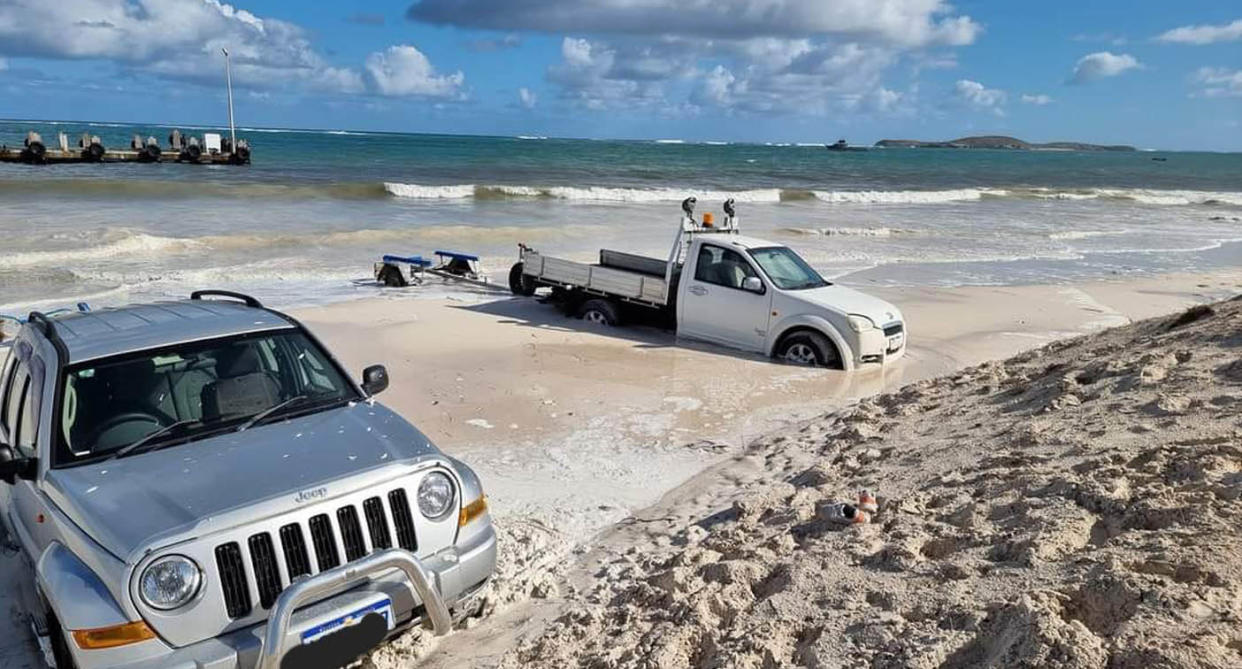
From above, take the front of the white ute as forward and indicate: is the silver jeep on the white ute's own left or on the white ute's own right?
on the white ute's own right

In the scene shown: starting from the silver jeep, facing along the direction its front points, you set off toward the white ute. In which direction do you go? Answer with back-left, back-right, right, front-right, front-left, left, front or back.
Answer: left

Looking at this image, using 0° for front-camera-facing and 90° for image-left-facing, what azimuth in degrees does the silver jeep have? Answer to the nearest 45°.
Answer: approximately 315°

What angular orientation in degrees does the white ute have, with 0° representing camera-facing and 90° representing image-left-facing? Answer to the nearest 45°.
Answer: approximately 315°

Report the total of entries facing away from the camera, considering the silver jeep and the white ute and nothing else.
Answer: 0
